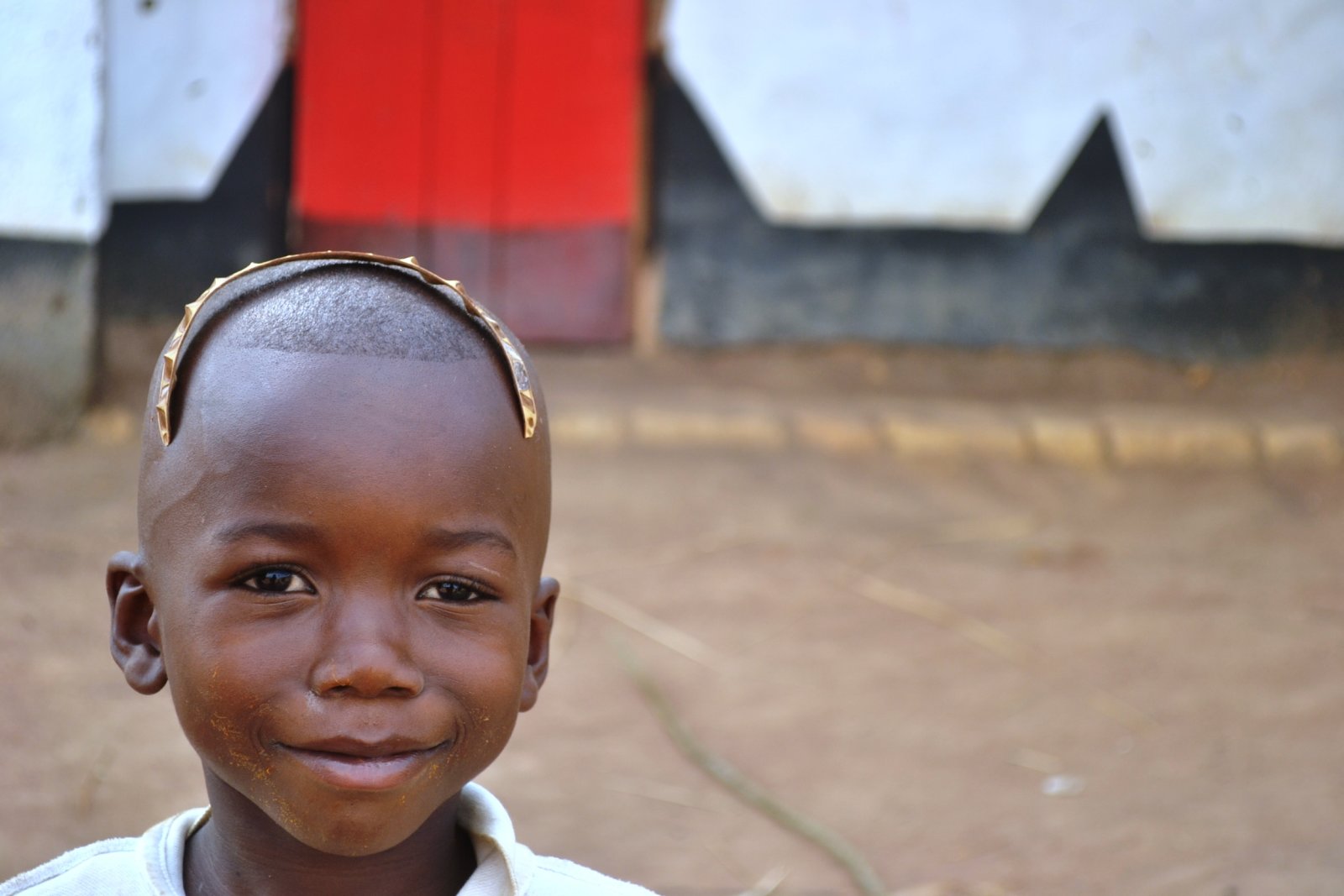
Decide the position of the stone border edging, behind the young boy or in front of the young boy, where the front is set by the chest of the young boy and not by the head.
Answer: behind

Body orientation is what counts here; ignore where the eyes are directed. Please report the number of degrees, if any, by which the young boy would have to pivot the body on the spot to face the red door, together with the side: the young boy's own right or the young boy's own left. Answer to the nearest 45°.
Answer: approximately 180°

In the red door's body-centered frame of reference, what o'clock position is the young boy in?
The young boy is roughly at 12 o'clock from the red door.

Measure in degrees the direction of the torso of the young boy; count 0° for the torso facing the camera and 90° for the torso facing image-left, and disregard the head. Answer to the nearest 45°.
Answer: approximately 0°

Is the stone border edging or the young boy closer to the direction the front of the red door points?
the young boy

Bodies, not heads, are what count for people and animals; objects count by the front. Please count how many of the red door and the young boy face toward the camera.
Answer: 2

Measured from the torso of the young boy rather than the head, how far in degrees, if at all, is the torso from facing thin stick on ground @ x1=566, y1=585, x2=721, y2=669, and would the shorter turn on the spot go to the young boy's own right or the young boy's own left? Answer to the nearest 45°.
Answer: approximately 180°
